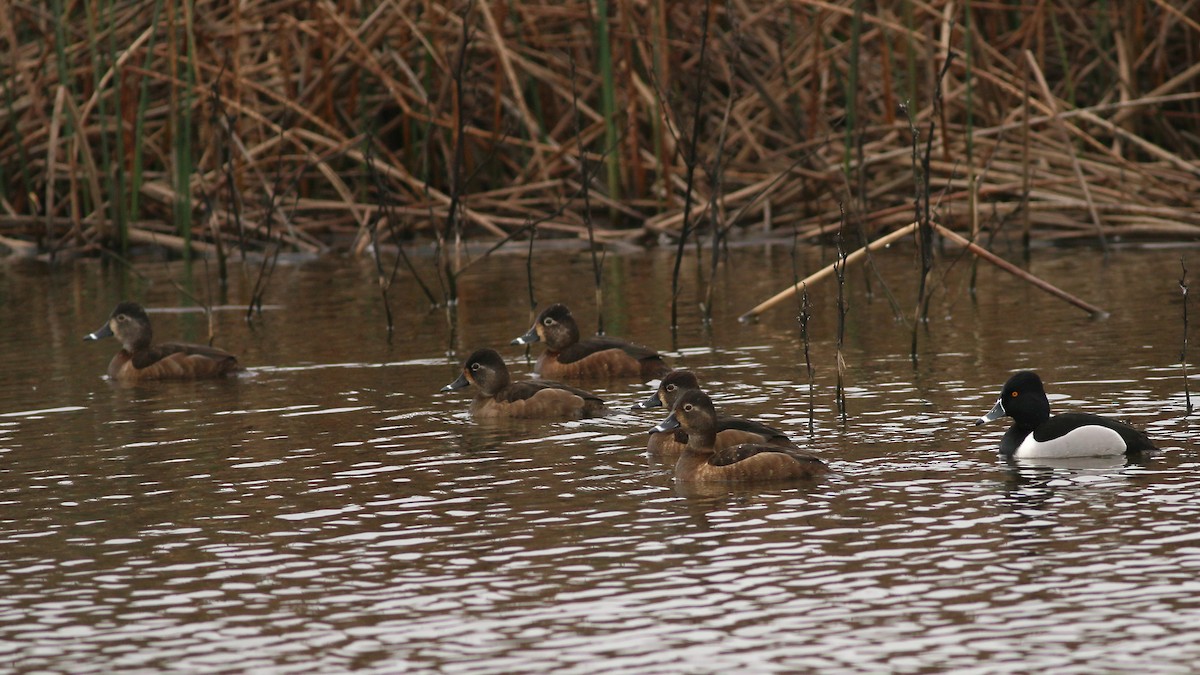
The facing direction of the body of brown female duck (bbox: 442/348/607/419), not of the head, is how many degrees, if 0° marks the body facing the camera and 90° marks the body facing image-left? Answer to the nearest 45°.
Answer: approximately 90°

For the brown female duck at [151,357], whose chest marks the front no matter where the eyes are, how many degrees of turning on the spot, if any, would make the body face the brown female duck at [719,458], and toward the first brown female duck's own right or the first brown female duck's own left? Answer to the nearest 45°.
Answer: approximately 135° to the first brown female duck's own left

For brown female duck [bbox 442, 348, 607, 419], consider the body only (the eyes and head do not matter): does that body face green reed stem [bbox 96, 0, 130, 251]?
no

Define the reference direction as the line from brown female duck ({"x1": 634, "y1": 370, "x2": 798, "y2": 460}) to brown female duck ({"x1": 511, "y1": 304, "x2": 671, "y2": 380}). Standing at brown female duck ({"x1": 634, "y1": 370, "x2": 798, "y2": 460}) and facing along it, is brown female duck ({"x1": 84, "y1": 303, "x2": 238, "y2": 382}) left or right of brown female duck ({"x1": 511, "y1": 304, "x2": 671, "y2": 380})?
left

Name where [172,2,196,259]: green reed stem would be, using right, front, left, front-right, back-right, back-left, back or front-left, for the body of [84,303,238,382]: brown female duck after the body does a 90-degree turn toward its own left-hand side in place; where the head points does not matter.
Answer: back

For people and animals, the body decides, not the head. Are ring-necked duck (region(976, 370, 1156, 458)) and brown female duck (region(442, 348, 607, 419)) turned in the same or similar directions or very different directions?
same or similar directions

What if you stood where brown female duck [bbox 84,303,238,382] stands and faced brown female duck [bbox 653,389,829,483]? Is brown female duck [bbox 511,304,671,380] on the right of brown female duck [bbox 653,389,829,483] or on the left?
left

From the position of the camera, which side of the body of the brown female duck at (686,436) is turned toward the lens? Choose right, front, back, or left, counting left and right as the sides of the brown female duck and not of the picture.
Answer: left

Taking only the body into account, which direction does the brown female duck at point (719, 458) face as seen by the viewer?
to the viewer's left

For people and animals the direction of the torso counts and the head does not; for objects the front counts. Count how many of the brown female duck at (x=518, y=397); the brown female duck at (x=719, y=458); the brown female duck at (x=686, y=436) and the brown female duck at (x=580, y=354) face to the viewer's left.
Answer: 4

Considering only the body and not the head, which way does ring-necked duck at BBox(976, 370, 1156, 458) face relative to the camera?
to the viewer's left

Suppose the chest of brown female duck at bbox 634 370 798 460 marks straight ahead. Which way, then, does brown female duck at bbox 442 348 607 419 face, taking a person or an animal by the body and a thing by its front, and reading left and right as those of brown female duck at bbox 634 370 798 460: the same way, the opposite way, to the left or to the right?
the same way

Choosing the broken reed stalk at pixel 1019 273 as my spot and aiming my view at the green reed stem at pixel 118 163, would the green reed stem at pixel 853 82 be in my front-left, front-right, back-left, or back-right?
front-right

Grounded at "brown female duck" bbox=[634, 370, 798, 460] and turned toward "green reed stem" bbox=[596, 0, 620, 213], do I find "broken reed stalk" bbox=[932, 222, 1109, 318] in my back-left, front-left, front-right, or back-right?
front-right

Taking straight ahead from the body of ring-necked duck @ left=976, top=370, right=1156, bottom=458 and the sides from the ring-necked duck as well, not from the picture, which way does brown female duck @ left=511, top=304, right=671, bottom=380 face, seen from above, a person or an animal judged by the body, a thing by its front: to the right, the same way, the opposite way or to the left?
the same way

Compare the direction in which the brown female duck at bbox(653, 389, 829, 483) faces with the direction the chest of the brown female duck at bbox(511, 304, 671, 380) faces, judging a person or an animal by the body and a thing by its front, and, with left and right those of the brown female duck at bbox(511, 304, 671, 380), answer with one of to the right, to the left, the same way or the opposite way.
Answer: the same way

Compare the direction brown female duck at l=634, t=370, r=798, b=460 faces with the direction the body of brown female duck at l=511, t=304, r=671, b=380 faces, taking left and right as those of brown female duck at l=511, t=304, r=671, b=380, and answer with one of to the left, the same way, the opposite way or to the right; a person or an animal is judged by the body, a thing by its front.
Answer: the same way
